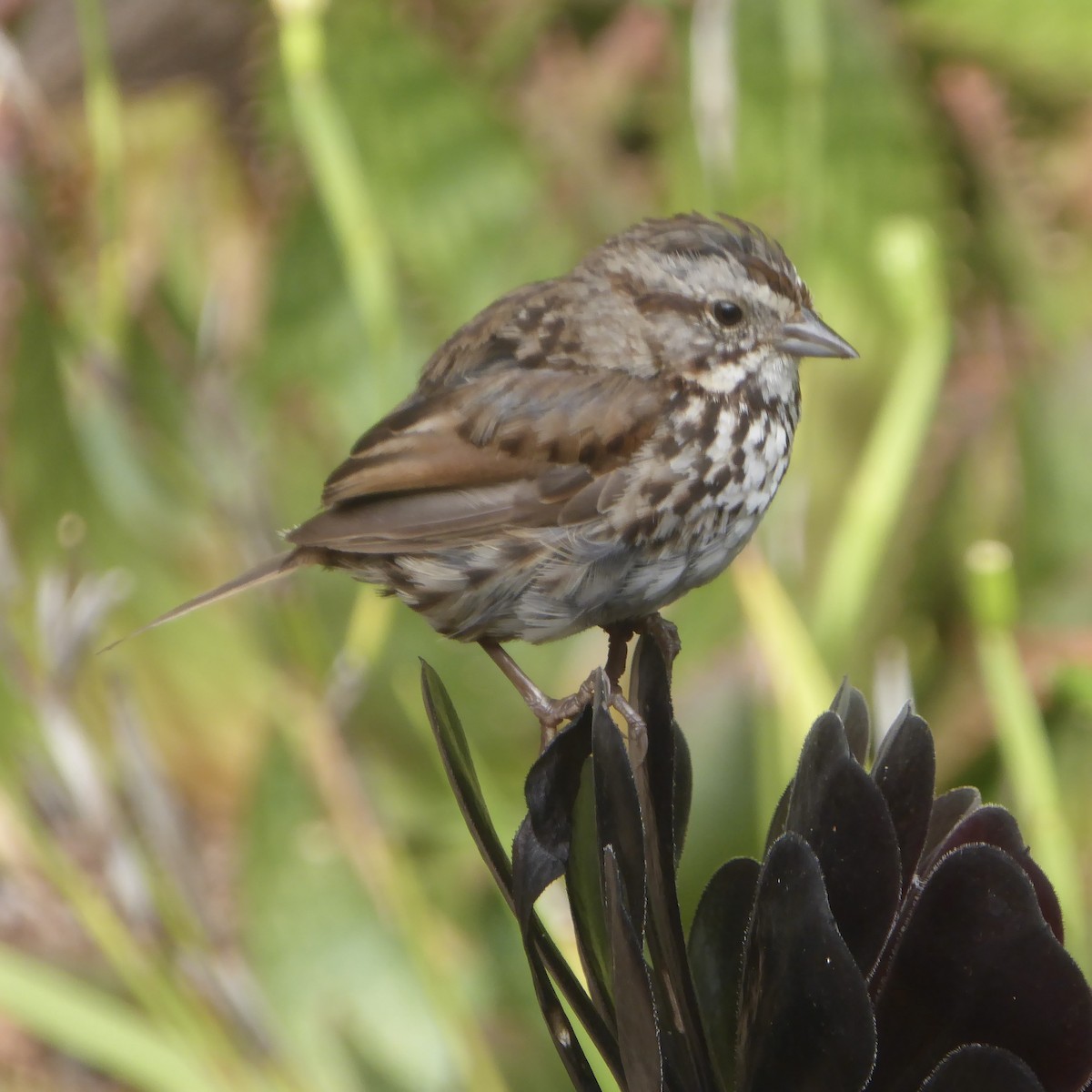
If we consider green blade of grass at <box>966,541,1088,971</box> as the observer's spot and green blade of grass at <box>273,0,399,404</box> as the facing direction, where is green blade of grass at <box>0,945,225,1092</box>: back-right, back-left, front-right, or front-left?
front-left

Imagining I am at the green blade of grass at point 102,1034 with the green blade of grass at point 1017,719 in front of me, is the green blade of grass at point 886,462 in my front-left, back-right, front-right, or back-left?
front-left

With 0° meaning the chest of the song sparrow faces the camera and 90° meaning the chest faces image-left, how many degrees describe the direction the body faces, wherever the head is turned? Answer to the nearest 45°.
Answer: approximately 270°

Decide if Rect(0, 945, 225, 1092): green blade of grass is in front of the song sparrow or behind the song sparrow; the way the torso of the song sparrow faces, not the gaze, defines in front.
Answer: behind
